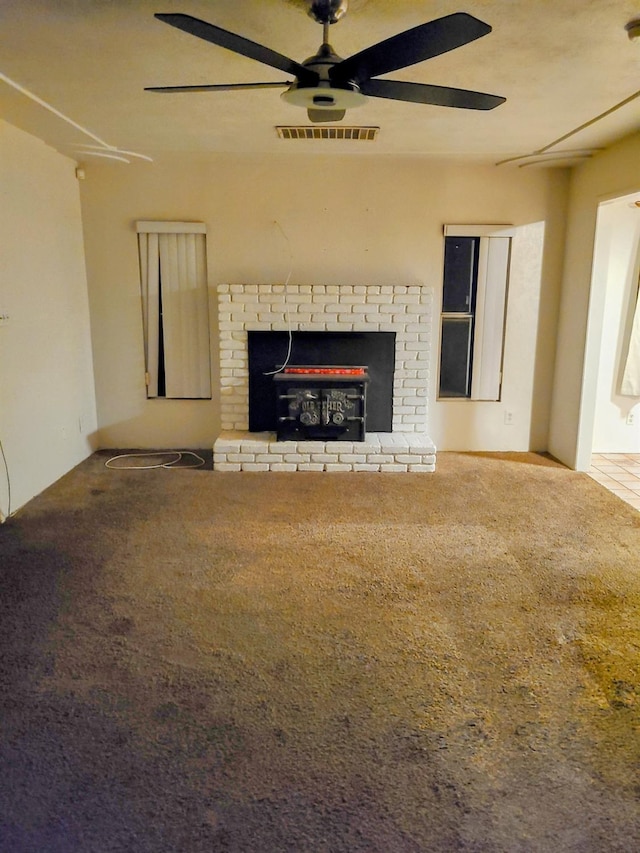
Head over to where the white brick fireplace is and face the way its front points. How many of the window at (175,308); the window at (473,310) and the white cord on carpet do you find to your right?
2

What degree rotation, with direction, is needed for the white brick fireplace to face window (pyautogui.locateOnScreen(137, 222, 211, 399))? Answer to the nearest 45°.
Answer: approximately 90° to its right

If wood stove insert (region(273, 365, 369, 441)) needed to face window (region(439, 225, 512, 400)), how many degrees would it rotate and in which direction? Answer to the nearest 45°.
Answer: approximately 135° to its left

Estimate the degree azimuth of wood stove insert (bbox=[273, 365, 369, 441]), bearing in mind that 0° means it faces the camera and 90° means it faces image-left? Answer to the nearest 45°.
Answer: approximately 0°

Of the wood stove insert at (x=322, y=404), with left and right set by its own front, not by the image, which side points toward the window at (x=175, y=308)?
right

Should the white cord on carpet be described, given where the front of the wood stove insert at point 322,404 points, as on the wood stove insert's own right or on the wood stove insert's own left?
on the wood stove insert's own right

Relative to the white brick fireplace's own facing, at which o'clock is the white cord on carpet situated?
The white cord on carpet is roughly at 3 o'clock from the white brick fireplace.
